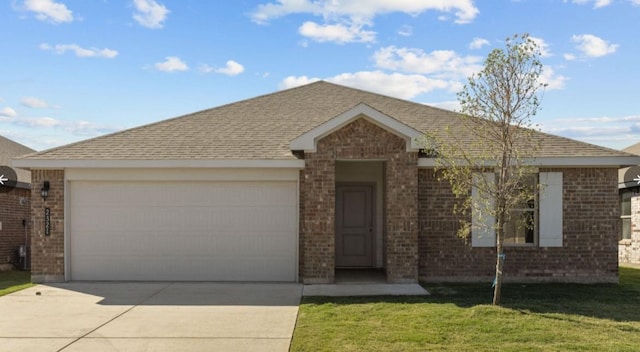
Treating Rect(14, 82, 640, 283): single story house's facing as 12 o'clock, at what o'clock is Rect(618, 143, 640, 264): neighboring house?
The neighboring house is roughly at 8 o'clock from the single story house.

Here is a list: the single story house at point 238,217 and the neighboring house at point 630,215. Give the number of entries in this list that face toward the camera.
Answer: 2

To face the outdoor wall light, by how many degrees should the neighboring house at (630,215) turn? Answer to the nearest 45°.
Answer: approximately 45° to its right

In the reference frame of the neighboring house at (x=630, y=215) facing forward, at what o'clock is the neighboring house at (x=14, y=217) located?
the neighboring house at (x=14, y=217) is roughly at 2 o'clock from the neighboring house at (x=630, y=215).

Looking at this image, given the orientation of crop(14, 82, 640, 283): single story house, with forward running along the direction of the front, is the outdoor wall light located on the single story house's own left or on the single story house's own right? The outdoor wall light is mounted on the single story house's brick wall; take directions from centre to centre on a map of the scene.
on the single story house's own right

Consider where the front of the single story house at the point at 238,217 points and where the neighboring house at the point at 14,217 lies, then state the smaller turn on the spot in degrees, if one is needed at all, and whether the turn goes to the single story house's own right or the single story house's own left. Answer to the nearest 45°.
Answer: approximately 135° to the single story house's own right

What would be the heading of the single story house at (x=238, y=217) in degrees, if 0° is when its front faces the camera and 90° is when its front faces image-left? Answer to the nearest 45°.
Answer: approximately 0°
